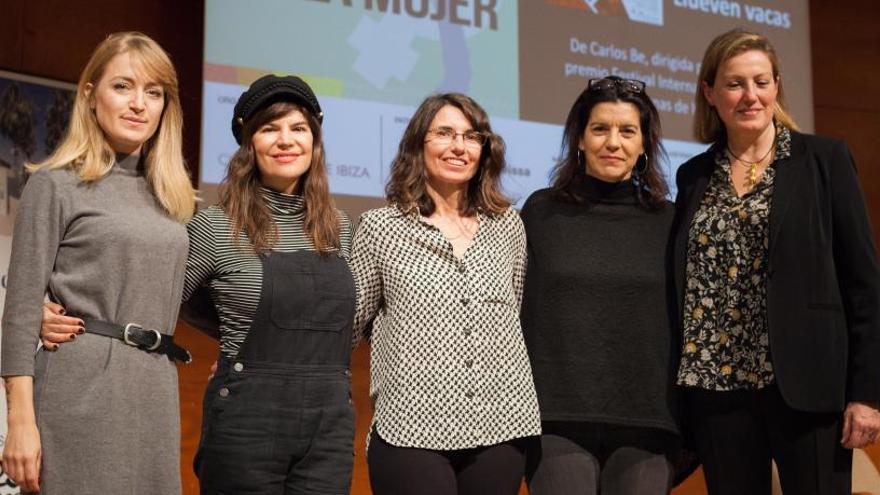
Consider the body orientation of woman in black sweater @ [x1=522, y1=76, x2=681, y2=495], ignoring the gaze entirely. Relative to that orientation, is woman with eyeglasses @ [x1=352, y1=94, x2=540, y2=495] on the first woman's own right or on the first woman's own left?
on the first woman's own right

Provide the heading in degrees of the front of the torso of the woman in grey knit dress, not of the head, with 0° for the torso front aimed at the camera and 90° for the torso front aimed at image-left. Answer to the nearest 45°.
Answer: approximately 315°

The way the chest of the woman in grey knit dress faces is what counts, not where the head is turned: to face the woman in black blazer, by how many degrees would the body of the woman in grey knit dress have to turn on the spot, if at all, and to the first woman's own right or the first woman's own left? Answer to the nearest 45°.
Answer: approximately 45° to the first woman's own left

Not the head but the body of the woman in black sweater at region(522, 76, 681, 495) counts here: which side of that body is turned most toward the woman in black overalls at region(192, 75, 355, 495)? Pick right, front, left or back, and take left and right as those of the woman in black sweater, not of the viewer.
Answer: right

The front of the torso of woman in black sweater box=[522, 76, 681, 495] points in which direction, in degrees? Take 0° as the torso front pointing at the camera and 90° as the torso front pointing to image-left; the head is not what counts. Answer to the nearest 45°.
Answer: approximately 0°
